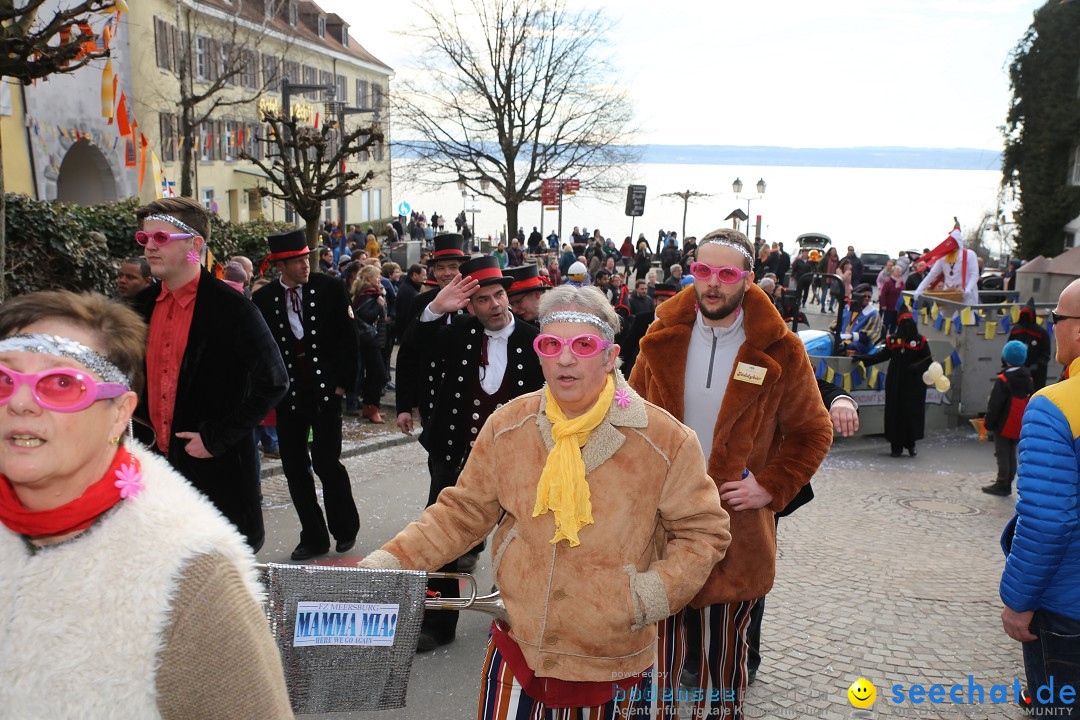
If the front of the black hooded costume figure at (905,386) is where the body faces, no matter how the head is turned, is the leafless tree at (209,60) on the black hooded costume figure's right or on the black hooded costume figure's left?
on the black hooded costume figure's right

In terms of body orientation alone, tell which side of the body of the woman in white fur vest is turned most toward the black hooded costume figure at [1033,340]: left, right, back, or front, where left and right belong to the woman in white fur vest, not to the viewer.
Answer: back

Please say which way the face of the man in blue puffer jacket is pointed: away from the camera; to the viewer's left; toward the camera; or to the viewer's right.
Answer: to the viewer's left

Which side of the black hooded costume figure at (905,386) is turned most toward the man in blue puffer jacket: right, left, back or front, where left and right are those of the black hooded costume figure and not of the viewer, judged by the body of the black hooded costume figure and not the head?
front

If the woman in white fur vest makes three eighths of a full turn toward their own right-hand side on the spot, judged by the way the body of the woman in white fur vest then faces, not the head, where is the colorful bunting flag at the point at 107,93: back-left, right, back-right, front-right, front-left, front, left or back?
front

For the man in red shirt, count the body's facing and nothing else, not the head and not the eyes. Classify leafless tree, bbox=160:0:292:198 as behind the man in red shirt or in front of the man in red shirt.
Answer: behind

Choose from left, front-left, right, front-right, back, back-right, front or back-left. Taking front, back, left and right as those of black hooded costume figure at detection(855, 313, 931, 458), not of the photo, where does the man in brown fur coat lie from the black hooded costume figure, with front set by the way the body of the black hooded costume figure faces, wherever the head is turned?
front

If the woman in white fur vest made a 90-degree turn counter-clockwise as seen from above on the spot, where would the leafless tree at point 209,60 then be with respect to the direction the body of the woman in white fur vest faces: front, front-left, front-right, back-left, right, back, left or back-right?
back-left

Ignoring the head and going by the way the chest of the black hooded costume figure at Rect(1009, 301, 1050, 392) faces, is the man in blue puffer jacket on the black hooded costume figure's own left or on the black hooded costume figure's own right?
on the black hooded costume figure's own left

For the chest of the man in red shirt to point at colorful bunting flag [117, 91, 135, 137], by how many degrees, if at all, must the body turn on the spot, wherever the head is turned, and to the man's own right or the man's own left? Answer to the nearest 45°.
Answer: approximately 135° to the man's own right

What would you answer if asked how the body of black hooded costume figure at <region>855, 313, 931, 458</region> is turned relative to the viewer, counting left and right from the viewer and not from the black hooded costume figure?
facing the viewer

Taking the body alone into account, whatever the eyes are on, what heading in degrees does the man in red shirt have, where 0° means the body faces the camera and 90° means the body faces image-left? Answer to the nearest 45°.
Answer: approximately 45°

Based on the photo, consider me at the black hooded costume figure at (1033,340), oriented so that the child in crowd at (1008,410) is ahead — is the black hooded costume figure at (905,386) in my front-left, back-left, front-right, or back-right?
front-right

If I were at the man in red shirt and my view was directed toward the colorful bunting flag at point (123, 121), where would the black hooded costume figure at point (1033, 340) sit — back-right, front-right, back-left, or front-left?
front-right

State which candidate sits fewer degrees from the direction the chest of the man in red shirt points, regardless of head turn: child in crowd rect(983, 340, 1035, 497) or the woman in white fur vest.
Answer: the woman in white fur vest

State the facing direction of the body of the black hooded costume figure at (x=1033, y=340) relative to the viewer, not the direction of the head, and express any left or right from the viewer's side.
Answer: facing the viewer and to the left of the viewer

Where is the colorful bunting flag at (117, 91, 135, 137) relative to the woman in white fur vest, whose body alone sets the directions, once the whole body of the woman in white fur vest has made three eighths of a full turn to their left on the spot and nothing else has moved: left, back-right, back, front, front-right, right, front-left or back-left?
left

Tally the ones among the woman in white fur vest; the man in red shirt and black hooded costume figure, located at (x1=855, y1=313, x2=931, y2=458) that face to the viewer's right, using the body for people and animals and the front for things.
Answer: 0
